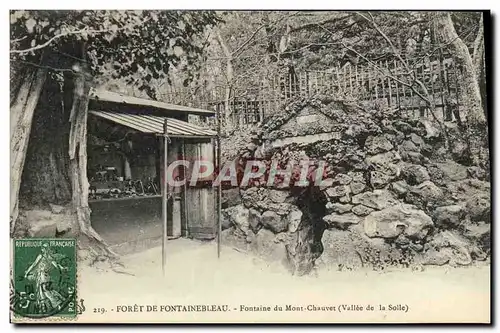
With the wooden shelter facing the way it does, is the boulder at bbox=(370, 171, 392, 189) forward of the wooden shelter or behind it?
forward

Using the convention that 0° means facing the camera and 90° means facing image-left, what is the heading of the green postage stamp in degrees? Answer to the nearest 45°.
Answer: approximately 0°

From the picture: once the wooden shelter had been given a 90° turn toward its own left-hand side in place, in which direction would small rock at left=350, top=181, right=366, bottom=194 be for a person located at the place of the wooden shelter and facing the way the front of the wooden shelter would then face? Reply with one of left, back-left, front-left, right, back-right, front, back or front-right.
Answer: front-right

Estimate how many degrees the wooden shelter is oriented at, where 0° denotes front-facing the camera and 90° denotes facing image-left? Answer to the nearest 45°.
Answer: approximately 315°
